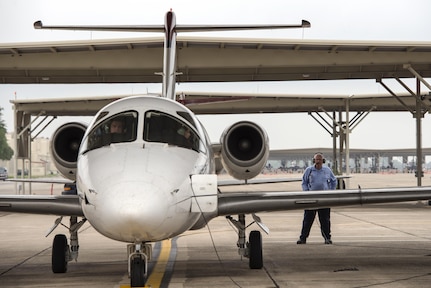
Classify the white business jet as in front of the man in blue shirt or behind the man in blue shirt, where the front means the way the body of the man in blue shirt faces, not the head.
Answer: in front

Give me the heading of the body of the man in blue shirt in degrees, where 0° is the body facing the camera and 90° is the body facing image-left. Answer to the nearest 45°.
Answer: approximately 0°

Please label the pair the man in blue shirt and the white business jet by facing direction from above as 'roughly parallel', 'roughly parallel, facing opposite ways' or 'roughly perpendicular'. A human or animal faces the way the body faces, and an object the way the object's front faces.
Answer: roughly parallel

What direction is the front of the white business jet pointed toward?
toward the camera

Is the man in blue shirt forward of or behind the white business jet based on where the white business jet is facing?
behind

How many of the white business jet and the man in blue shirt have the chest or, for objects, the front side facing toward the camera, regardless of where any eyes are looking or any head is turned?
2
